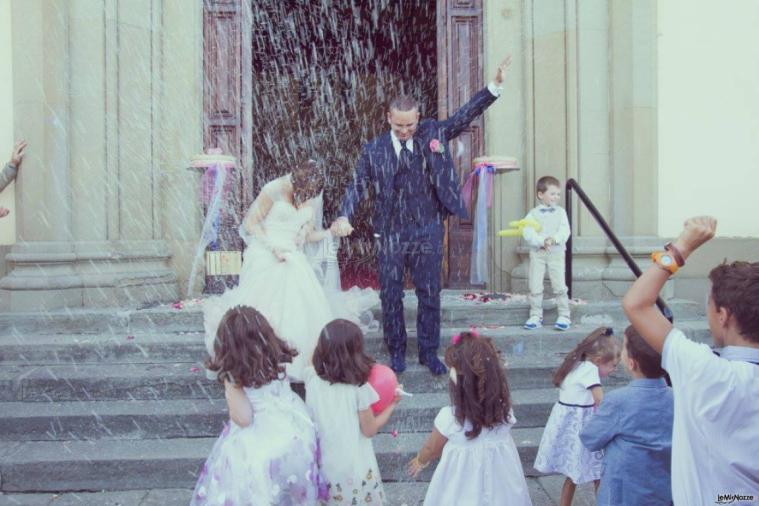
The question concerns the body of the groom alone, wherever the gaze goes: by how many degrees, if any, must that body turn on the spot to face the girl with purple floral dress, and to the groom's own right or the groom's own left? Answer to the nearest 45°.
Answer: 0° — they already face them

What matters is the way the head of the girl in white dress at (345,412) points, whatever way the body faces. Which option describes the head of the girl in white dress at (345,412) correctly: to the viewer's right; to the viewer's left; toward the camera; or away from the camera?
away from the camera

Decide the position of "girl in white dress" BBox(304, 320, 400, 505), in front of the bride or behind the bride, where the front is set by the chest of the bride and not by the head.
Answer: in front

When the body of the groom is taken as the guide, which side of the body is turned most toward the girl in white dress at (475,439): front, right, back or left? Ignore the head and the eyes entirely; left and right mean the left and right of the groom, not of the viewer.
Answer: front

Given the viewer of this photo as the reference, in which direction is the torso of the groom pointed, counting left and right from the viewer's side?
facing the viewer

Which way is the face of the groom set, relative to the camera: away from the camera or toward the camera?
toward the camera

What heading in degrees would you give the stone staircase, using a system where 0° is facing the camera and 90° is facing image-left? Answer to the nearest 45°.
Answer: approximately 0°

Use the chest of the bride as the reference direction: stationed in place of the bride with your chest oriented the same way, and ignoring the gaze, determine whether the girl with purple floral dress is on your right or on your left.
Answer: on your right

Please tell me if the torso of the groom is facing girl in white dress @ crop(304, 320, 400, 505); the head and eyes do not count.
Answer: yes

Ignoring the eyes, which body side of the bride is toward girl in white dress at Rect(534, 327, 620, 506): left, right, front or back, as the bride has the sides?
front

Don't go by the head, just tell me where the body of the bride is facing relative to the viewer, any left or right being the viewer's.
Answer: facing the viewer and to the right of the viewer
